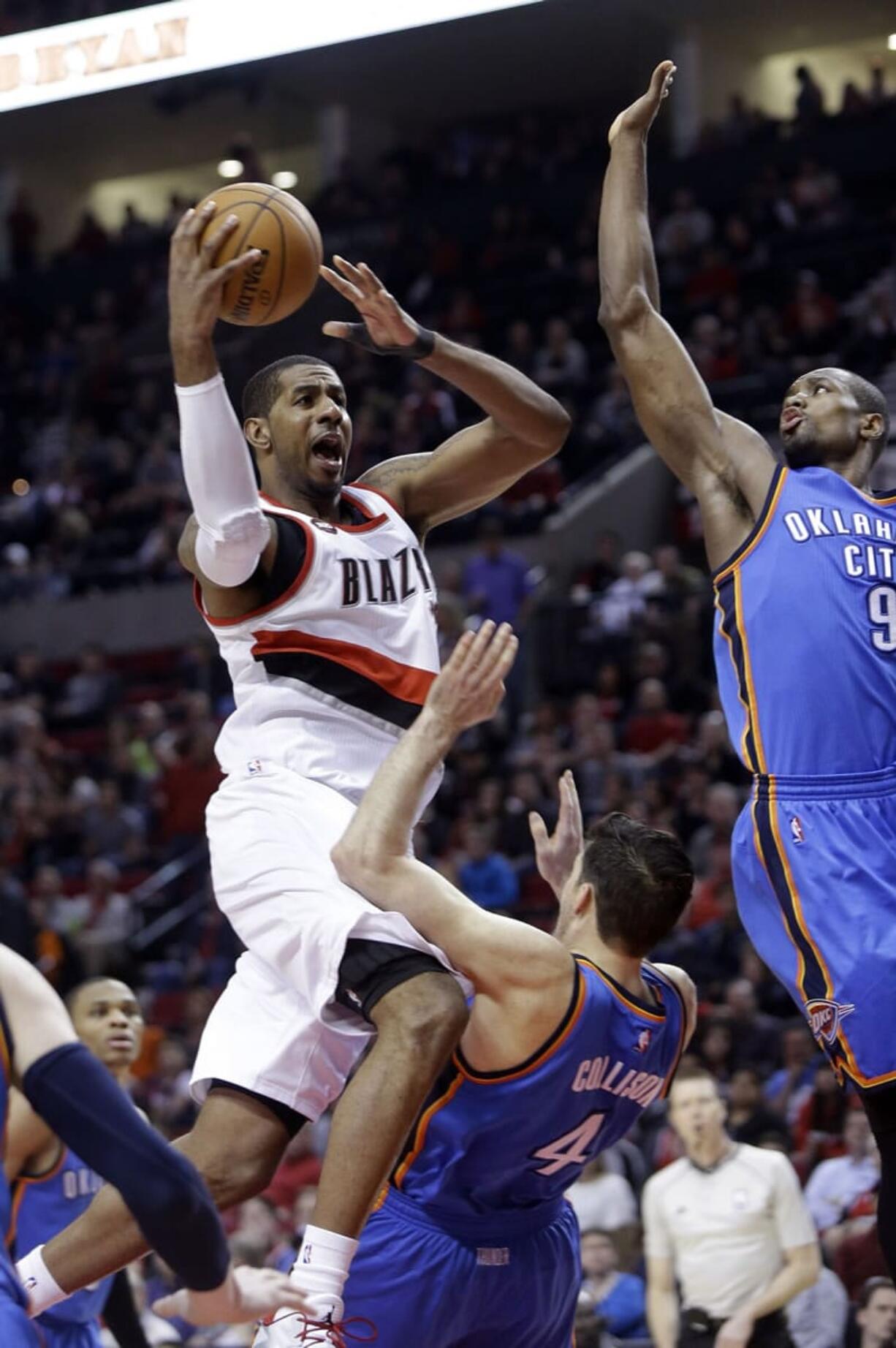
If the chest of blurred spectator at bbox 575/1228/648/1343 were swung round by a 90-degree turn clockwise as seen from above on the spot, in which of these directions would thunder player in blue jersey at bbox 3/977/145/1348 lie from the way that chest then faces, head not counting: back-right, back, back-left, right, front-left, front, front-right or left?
left

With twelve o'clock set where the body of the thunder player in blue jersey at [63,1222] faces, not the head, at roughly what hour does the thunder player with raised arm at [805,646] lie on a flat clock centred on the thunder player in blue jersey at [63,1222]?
the thunder player with raised arm at [805,646] is roughly at 12 o'clock from the thunder player in blue jersey at [63,1222].

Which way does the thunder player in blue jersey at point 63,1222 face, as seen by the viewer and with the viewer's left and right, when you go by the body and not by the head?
facing the viewer and to the right of the viewer

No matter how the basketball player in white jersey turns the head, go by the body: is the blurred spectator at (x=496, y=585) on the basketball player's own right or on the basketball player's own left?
on the basketball player's own left

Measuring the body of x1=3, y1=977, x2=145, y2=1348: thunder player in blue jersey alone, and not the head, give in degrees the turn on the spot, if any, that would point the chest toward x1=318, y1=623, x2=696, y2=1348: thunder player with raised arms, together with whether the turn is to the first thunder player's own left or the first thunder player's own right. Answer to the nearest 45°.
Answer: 0° — they already face them

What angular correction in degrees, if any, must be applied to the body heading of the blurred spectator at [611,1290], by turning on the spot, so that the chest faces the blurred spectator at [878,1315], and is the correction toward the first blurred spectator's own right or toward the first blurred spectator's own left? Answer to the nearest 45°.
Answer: approximately 90° to the first blurred spectator's own left

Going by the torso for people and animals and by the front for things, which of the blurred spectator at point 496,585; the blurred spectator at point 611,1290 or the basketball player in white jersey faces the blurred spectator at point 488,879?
the blurred spectator at point 496,585

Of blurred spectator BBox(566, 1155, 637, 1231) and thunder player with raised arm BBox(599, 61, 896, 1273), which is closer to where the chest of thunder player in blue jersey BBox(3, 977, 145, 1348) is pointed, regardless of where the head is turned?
the thunder player with raised arm

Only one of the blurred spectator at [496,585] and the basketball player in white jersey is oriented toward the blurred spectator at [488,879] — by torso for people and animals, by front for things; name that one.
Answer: the blurred spectator at [496,585]

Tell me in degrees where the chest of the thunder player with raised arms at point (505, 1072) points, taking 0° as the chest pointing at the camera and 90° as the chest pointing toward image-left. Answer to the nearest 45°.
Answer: approximately 135°

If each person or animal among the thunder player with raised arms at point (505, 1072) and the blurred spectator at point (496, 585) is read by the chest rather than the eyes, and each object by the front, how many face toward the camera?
1

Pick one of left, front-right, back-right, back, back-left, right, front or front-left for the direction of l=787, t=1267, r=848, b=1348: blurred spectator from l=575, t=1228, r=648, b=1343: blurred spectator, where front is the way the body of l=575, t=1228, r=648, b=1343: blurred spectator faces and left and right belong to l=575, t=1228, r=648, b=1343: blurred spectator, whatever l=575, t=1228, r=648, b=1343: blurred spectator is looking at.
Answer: left

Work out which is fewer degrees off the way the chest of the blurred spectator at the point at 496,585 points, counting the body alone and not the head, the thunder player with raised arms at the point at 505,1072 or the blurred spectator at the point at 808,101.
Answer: the thunder player with raised arms

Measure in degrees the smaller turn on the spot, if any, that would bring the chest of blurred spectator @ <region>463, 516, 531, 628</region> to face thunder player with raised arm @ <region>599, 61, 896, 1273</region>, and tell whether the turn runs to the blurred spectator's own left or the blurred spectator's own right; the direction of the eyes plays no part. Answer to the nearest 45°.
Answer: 0° — they already face them

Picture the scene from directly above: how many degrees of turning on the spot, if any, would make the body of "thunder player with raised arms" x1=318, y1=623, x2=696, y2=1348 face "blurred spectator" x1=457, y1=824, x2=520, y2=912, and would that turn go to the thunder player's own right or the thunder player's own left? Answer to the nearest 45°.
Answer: approximately 45° to the thunder player's own right

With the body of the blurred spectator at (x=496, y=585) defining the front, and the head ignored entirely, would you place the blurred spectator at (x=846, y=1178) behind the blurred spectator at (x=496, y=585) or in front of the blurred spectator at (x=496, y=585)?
in front

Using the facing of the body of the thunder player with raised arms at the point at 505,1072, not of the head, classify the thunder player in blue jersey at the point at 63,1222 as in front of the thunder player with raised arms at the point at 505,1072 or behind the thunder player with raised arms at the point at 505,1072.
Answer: in front

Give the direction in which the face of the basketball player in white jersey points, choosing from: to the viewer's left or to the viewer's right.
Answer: to the viewer's right
